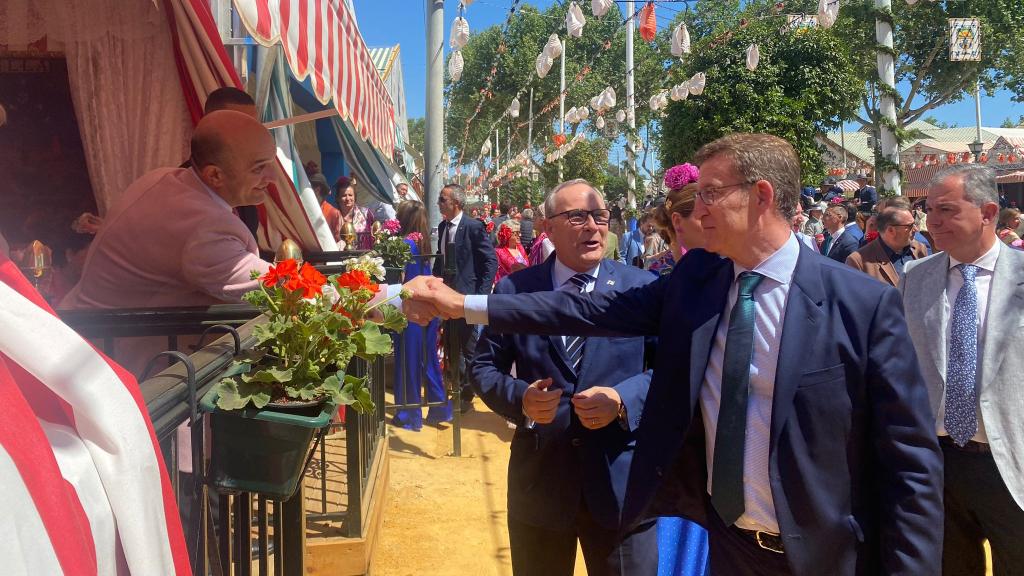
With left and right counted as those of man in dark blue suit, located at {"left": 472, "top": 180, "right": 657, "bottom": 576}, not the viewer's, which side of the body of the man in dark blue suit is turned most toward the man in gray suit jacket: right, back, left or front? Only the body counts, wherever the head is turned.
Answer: left

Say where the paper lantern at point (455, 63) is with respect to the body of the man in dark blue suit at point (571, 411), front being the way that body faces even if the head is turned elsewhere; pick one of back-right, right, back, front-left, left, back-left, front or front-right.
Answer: back

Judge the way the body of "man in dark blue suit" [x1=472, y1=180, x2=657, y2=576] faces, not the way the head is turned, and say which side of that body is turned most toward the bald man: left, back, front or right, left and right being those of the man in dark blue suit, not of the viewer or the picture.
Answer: right

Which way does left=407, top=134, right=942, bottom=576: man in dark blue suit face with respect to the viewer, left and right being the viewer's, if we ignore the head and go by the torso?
facing the viewer and to the left of the viewer

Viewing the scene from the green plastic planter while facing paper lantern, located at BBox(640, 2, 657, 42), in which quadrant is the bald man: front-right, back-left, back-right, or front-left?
front-left

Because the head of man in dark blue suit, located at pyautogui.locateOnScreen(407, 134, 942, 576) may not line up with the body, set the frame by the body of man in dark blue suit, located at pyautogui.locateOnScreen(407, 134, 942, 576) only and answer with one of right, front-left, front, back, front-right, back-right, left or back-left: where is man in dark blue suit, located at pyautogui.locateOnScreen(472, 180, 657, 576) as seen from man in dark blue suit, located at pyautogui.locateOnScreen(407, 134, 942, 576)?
right

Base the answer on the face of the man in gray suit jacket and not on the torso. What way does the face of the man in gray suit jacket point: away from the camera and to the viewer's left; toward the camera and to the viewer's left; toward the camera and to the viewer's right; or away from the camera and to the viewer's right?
toward the camera and to the viewer's left

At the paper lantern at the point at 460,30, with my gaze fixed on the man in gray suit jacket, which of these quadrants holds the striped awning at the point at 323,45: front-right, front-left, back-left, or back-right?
front-right

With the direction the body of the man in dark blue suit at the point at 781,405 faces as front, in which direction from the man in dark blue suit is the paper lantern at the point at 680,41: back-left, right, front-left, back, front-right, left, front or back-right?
back-right

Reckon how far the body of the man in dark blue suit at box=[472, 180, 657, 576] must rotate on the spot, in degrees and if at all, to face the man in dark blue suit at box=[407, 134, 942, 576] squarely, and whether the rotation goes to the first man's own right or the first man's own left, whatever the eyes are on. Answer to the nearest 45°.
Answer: approximately 45° to the first man's own left

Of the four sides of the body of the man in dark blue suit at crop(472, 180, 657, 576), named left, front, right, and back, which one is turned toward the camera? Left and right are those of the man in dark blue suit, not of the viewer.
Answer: front

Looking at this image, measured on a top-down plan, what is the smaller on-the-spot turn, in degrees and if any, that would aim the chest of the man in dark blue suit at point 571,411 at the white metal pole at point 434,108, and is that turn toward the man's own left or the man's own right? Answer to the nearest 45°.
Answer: approximately 180°

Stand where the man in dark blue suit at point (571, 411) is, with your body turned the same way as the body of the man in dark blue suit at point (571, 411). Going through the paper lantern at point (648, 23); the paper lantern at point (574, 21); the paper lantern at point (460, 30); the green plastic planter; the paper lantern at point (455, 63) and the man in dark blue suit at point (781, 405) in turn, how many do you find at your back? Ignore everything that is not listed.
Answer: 4

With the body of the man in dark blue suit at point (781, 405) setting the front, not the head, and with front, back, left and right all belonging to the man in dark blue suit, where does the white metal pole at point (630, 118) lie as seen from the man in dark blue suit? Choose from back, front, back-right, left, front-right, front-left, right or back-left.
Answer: back-right

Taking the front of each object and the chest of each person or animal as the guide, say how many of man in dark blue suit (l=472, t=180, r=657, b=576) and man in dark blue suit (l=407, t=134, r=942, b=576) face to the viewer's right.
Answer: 0
